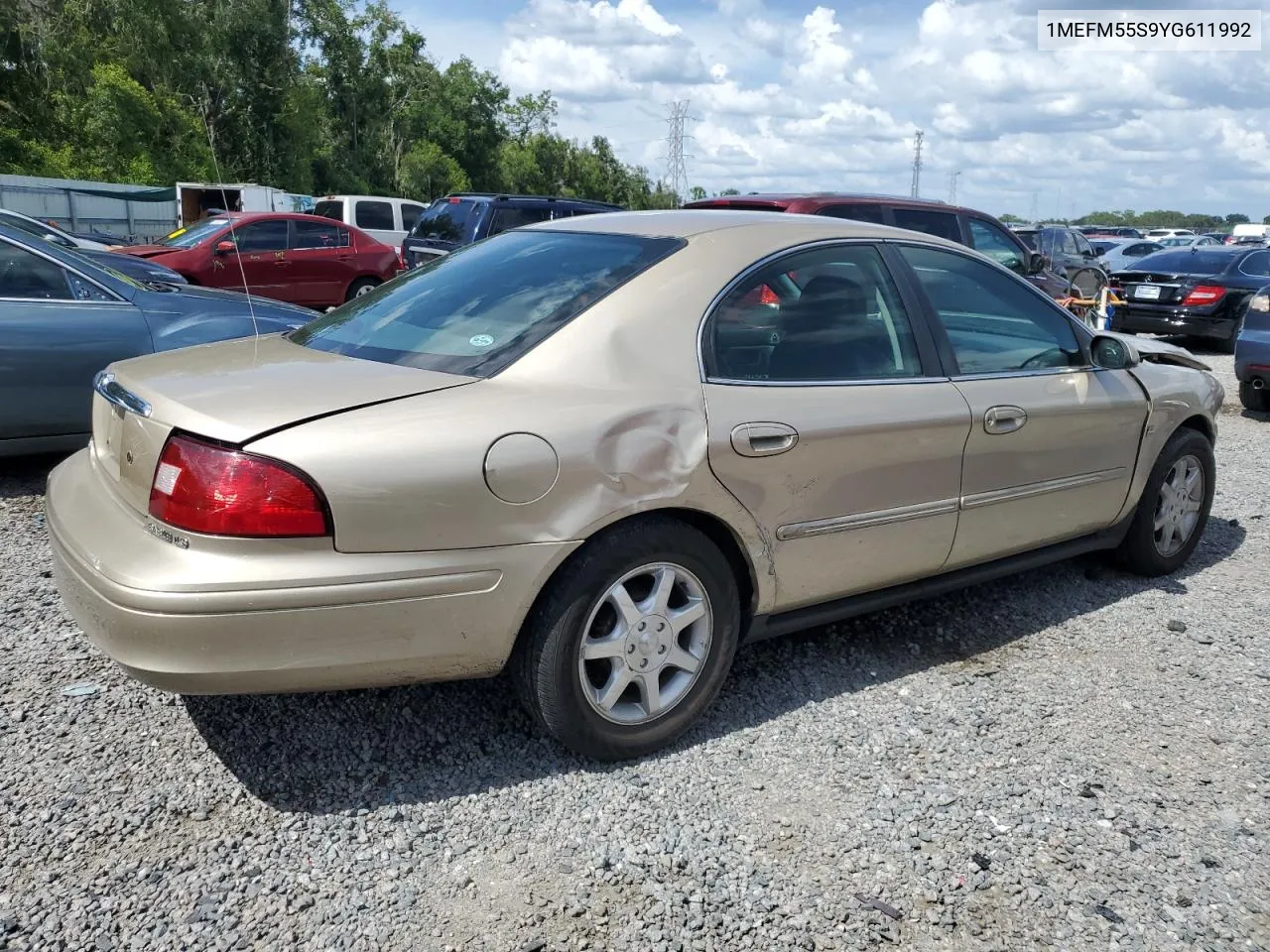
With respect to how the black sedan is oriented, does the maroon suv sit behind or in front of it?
behind

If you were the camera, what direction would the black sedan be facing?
facing away from the viewer and to the right of the viewer

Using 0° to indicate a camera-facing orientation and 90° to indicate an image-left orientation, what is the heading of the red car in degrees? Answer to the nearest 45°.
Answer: approximately 45°

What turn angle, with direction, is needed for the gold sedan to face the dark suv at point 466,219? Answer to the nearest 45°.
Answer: approximately 45° to its left

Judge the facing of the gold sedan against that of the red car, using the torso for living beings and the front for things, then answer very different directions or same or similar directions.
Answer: very different directions

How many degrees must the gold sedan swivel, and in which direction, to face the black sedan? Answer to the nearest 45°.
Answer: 0° — it already faces it

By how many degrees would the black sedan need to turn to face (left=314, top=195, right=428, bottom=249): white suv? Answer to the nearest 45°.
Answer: approximately 135° to its left

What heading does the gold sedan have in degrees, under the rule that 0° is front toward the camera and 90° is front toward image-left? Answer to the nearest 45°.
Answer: approximately 225°

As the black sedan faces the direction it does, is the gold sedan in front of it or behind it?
behind

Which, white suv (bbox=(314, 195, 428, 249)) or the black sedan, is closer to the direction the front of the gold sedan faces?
the black sedan

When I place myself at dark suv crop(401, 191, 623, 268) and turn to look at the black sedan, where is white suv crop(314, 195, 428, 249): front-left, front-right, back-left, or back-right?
back-left
